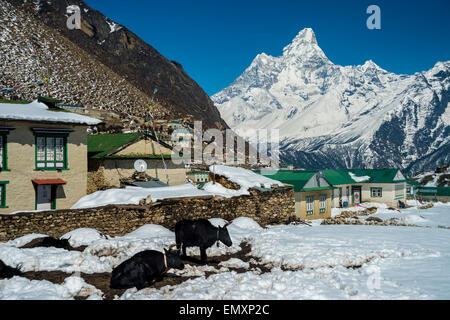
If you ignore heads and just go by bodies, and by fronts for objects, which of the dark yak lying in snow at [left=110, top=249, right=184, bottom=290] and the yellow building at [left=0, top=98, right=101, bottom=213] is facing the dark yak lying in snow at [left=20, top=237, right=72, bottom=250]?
the yellow building

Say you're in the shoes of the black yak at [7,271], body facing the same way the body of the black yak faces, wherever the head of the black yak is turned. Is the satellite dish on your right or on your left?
on your left

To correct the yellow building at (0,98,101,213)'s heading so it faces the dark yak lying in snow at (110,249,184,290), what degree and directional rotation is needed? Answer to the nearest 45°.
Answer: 0° — it already faces it

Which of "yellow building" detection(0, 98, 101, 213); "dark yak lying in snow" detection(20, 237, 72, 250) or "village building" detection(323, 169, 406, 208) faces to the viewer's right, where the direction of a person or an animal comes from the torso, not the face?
the dark yak lying in snow

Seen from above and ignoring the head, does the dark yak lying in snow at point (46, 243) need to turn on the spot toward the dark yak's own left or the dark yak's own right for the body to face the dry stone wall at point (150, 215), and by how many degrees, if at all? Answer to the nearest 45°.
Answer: approximately 45° to the dark yak's own left

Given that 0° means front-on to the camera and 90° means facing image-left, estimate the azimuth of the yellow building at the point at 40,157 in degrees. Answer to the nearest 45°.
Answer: approximately 0°

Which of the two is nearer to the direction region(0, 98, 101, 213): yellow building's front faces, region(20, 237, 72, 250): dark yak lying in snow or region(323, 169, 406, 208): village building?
the dark yak lying in snow

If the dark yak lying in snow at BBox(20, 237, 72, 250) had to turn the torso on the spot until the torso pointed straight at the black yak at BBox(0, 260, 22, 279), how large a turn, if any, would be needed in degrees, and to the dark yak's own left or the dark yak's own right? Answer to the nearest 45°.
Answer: approximately 90° to the dark yak's own right

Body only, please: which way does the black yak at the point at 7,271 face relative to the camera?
to the viewer's right
